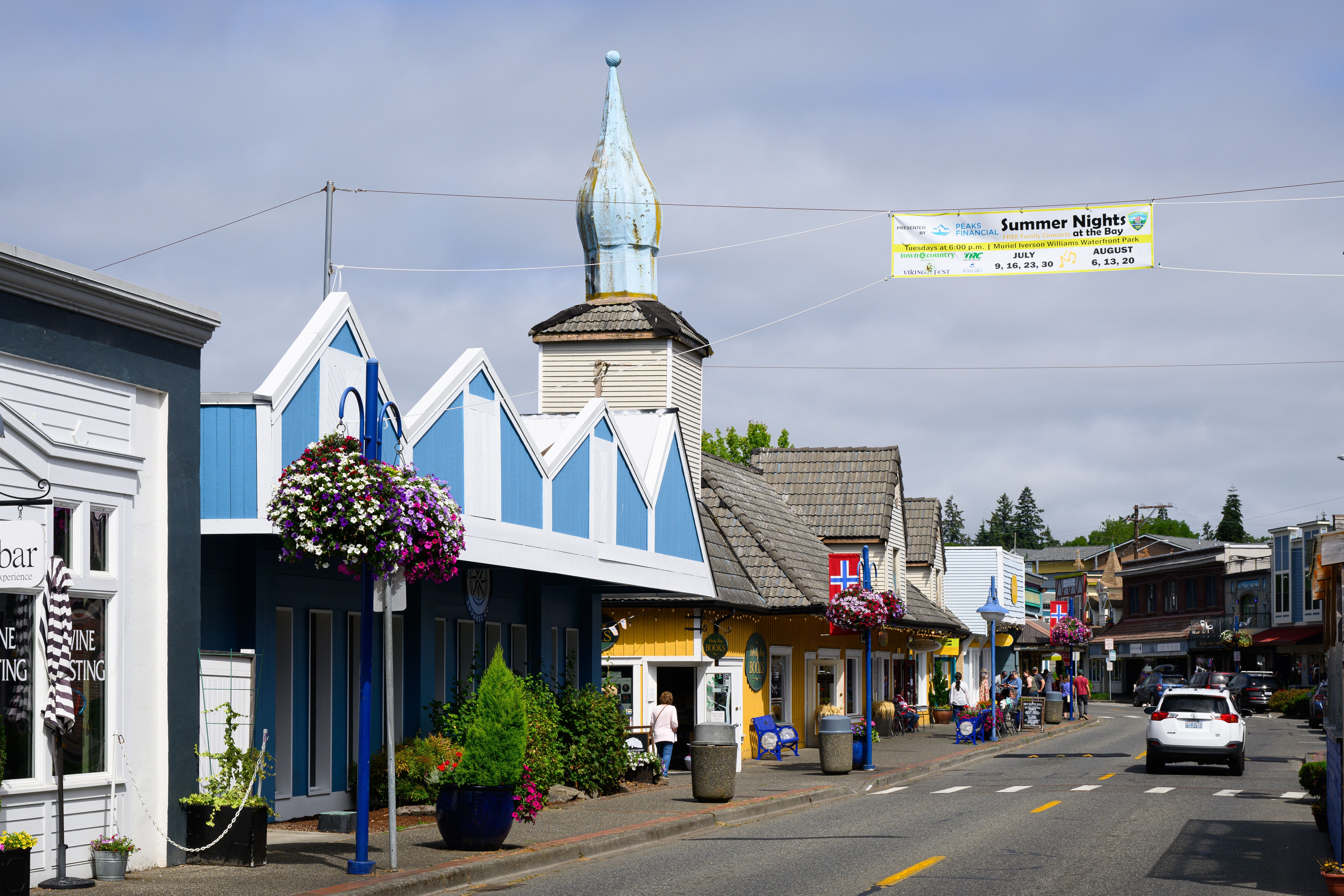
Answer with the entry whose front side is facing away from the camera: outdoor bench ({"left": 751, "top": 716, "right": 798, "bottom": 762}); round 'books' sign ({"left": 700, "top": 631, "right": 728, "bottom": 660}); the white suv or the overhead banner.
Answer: the white suv

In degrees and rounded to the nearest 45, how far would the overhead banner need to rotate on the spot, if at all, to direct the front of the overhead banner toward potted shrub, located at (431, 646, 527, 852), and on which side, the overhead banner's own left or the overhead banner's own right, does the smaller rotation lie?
approximately 45° to the overhead banner's own right

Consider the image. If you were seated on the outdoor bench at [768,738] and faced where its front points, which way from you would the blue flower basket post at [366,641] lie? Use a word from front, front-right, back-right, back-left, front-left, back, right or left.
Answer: front-right

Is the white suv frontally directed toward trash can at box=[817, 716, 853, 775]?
no

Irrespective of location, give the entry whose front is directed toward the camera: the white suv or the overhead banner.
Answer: the overhead banner

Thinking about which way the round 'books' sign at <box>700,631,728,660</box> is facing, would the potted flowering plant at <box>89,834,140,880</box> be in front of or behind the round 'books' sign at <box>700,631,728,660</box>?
in front

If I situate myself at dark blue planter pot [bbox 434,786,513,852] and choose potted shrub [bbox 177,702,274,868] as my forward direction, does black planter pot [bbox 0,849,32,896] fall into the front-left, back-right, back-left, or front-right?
front-left

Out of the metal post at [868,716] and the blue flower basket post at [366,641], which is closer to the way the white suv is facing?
the metal post

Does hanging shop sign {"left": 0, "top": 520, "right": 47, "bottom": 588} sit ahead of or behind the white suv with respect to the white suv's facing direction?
behind

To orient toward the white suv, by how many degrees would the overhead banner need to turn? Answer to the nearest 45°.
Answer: approximately 180°

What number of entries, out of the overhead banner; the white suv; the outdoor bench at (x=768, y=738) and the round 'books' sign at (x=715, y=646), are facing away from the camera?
1

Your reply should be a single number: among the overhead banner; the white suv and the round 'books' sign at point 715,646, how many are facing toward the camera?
2

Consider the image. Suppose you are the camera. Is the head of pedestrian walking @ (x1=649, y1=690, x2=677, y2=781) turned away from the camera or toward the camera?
away from the camera

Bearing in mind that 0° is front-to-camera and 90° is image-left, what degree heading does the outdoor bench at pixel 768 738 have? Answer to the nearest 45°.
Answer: approximately 315°

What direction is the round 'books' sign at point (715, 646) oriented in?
toward the camera

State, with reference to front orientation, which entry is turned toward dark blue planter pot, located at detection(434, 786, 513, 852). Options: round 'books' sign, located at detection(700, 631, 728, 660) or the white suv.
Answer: the round 'books' sign

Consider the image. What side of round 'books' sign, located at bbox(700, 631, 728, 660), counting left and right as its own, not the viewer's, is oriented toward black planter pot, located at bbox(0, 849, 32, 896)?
front
